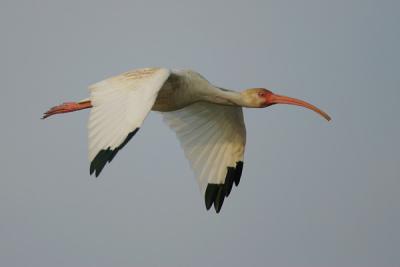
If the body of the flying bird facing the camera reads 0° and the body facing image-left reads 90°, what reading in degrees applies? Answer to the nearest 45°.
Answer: approximately 270°
